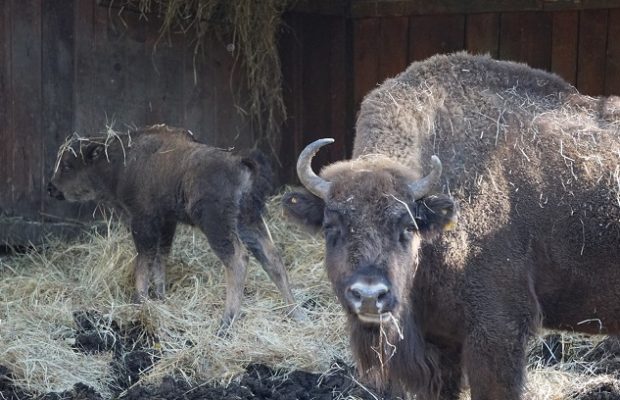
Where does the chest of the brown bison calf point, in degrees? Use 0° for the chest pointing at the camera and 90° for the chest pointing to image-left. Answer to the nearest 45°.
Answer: approximately 135°

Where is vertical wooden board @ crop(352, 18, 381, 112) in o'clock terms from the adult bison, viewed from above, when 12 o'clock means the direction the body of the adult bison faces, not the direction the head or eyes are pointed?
The vertical wooden board is roughly at 4 o'clock from the adult bison.

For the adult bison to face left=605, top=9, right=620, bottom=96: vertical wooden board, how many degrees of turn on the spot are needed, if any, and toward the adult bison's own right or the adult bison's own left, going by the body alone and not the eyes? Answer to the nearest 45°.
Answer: approximately 135° to the adult bison's own right

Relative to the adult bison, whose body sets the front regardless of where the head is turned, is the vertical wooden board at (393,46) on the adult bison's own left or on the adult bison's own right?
on the adult bison's own right

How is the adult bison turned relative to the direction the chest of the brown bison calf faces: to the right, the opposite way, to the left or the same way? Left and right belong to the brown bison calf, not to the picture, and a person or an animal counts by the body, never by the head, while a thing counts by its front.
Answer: to the left

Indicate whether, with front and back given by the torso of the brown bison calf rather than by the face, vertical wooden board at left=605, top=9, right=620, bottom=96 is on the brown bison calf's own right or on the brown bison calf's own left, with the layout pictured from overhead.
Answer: on the brown bison calf's own right

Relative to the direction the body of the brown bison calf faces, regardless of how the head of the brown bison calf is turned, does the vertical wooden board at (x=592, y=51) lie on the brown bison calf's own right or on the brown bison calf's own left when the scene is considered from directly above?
on the brown bison calf's own right

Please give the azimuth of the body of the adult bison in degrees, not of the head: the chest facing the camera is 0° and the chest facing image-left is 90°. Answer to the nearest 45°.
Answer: approximately 45°
